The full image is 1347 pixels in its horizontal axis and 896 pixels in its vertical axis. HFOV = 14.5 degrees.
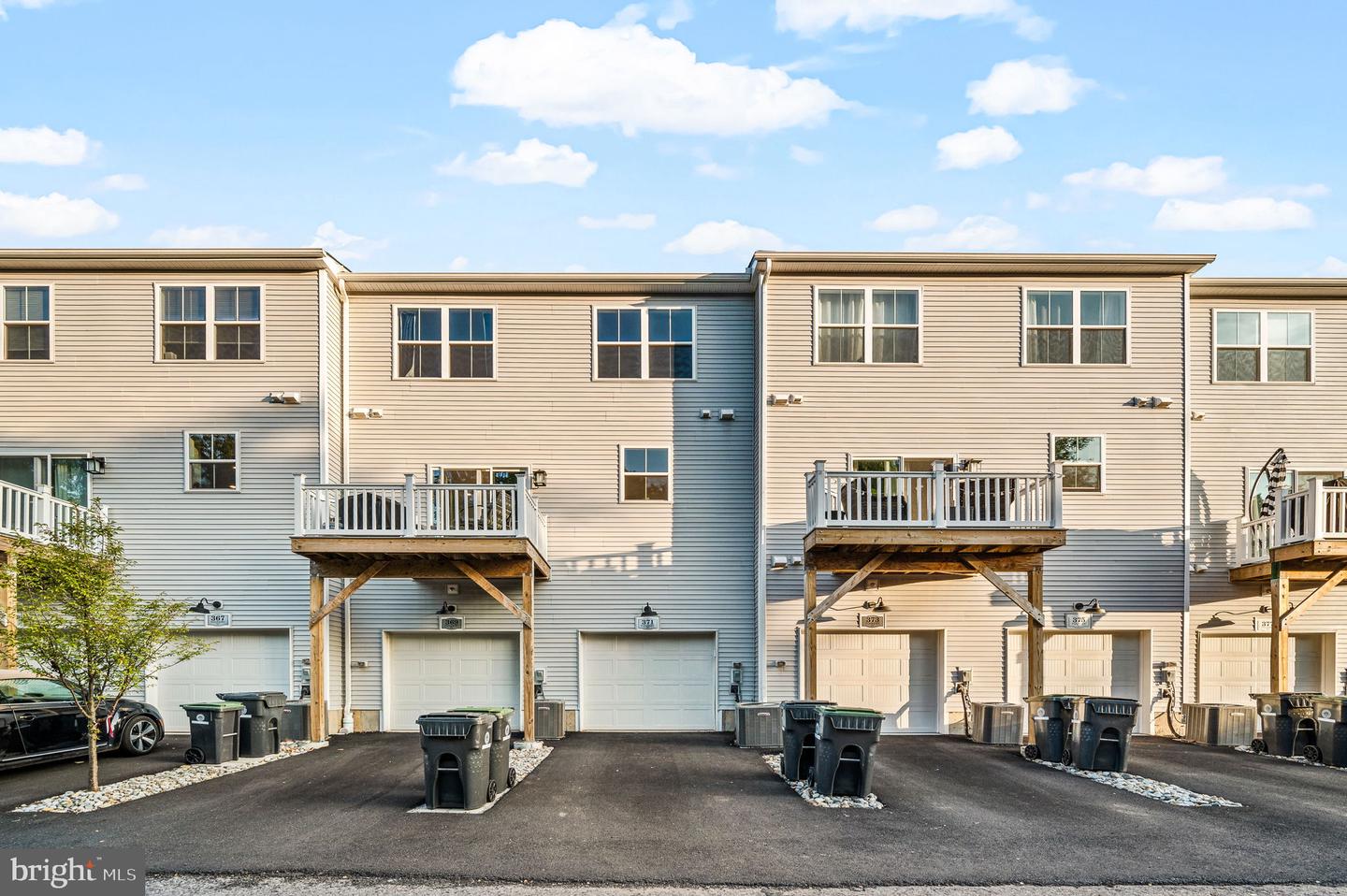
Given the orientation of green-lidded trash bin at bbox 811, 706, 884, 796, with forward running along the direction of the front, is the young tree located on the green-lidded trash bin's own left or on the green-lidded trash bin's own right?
on the green-lidded trash bin's own right

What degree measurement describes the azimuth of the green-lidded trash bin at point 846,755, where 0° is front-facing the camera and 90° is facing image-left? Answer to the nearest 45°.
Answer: approximately 0°

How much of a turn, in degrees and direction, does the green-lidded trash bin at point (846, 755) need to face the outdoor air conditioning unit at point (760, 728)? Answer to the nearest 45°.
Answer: approximately 180°

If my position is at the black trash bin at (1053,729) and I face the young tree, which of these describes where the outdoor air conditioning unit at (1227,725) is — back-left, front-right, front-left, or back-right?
back-right
